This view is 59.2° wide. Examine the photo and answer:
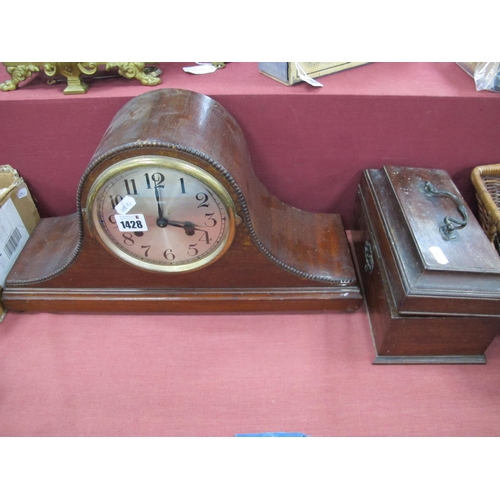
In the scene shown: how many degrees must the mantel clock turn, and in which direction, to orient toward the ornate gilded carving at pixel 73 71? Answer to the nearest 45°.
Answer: approximately 135° to its right

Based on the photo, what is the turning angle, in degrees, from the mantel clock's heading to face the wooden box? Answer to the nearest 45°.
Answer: approximately 90° to its left

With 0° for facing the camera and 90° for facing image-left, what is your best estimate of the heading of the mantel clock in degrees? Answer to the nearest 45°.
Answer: approximately 0°

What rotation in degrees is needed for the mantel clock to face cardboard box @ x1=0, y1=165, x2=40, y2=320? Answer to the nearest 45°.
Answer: approximately 135° to its right

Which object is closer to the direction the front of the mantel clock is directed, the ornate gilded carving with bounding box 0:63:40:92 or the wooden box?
the wooden box

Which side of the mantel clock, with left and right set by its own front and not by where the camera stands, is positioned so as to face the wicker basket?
left

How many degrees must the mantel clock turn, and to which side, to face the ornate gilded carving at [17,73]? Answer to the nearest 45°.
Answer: approximately 135° to its right

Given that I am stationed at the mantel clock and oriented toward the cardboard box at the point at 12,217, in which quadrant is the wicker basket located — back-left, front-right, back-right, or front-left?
back-right
